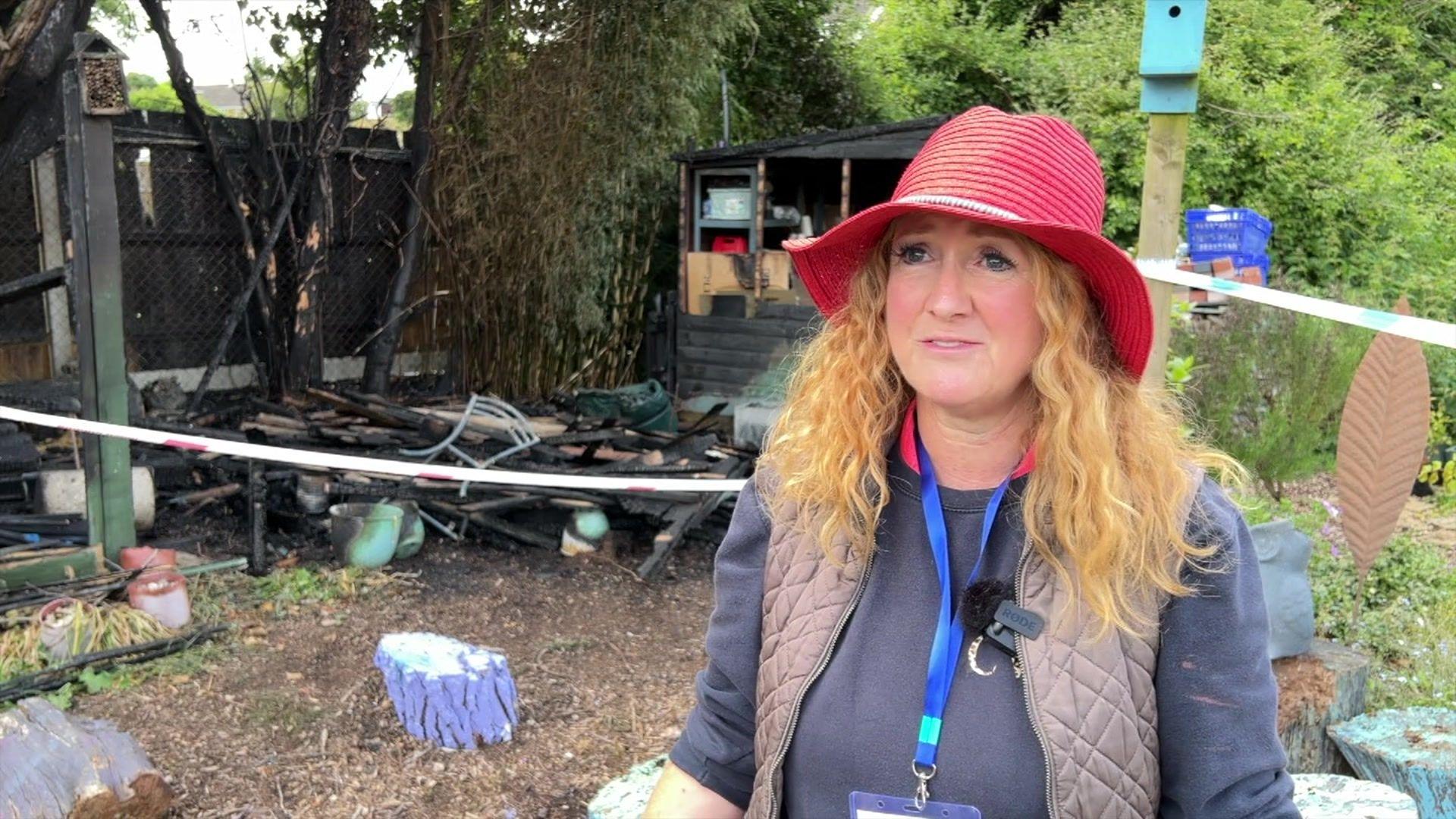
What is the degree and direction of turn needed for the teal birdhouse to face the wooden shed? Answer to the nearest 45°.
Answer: approximately 135° to its right

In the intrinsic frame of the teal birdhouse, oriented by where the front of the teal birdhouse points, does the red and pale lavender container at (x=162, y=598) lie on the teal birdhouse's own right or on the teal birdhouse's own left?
on the teal birdhouse's own right

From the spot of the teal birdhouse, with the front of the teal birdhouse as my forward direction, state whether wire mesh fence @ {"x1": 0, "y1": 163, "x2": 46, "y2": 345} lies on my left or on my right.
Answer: on my right

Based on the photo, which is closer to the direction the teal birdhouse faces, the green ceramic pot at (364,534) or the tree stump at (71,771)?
the tree stump

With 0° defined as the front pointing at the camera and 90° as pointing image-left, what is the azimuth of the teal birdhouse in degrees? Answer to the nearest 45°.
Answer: approximately 0°

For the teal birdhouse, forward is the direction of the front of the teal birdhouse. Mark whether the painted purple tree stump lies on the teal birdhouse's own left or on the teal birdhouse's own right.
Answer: on the teal birdhouse's own right

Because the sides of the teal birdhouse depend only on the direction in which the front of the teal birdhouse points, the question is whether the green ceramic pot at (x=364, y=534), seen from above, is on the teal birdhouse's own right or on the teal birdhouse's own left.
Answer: on the teal birdhouse's own right

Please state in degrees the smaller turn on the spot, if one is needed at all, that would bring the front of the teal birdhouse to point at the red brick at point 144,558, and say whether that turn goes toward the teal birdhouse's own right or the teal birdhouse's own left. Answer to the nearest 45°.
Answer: approximately 90° to the teal birdhouse's own right

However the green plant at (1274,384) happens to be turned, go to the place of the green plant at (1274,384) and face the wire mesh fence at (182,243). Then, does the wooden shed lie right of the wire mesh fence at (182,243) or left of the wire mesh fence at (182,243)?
right
